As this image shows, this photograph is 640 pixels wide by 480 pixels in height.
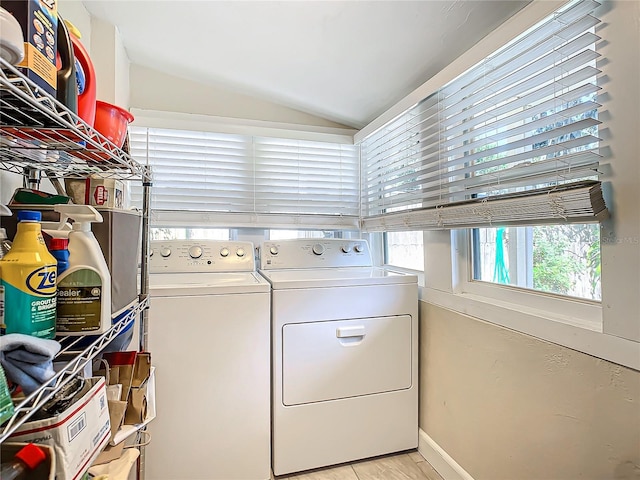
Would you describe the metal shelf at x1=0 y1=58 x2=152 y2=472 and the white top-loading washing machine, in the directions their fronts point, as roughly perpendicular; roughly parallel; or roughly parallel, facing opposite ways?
roughly perpendicular

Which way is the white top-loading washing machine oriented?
toward the camera

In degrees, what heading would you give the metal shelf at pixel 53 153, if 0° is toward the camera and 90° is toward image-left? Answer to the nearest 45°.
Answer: approximately 270°

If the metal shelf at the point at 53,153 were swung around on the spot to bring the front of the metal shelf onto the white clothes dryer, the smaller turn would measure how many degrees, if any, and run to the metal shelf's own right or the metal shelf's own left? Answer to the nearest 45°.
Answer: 0° — it already faces it

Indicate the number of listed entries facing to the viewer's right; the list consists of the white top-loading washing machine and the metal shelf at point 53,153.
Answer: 1
